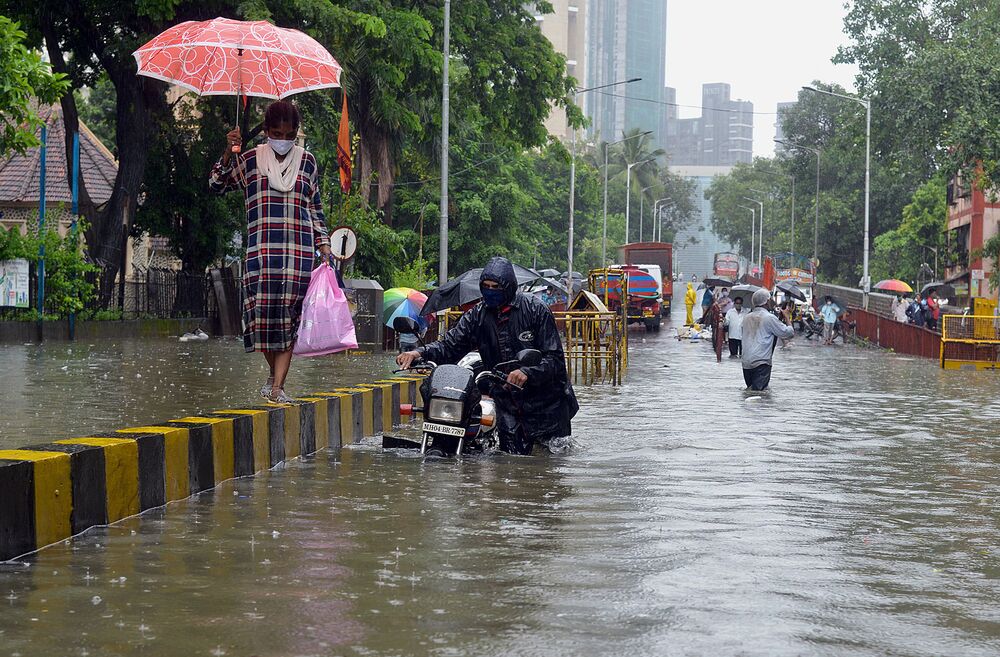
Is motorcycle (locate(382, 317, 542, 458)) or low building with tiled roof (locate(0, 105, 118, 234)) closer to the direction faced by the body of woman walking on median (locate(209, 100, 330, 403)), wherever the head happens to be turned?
the motorcycle

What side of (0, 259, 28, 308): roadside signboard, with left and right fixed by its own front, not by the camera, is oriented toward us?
front

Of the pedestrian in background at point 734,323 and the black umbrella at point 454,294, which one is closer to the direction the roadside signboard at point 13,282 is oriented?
the black umbrella

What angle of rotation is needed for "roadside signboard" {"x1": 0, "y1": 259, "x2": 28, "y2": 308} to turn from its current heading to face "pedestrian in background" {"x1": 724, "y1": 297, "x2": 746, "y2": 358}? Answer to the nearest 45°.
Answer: approximately 90° to its left

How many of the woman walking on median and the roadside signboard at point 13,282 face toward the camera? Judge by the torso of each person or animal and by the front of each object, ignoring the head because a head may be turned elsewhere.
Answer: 2

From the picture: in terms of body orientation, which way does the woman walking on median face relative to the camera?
toward the camera

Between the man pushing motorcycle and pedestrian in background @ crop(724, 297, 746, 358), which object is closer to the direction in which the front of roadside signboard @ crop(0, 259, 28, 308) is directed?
the man pushing motorcycle

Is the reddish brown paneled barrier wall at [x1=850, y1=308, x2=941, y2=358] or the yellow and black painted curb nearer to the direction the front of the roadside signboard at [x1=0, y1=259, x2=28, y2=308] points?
the yellow and black painted curb

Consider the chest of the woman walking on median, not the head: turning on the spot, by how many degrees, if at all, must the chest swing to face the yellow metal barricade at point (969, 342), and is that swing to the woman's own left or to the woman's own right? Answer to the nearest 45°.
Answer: approximately 135° to the woman's own left

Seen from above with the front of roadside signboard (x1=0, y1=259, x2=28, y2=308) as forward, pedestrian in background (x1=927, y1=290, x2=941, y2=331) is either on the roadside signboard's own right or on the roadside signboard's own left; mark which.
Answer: on the roadside signboard's own left

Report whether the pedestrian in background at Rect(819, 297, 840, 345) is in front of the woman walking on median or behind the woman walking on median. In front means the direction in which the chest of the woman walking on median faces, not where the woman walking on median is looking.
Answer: behind

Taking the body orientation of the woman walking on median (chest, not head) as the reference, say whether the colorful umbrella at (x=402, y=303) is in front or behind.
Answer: behind

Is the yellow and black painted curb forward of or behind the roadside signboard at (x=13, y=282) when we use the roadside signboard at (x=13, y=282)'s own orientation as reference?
forward

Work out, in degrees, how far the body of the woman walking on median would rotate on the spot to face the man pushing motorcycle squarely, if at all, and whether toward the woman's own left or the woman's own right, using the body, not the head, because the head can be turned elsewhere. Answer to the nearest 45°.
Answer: approximately 90° to the woman's own left

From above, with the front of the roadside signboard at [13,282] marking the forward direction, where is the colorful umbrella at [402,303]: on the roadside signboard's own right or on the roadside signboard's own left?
on the roadside signboard's own left
